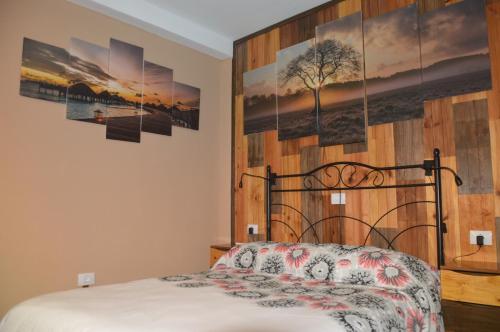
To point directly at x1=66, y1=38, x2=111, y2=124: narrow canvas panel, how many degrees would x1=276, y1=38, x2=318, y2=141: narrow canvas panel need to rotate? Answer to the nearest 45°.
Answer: approximately 45° to its right

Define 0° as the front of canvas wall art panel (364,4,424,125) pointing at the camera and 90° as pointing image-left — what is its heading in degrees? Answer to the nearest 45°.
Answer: approximately 45°

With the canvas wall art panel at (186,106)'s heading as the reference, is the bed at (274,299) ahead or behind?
ahead

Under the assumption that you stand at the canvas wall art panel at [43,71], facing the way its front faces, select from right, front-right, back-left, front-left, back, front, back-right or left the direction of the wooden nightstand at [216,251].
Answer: front-left

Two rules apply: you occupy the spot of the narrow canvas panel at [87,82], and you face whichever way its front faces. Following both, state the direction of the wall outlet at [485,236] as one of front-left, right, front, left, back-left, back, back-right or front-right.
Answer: front

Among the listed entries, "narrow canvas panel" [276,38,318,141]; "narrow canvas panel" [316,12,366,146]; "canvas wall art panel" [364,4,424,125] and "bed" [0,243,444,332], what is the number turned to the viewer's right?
0

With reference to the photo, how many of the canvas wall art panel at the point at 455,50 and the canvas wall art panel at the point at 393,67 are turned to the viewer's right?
0

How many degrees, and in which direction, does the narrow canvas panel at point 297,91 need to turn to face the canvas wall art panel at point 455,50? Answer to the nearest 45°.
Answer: approximately 90° to its left

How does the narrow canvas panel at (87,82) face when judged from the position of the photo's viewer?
facing the viewer and to the right of the viewer

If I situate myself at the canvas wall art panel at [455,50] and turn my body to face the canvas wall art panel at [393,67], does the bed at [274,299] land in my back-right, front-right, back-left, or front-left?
front-left

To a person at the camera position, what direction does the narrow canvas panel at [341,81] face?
facing the viewer and to the left of the viewer

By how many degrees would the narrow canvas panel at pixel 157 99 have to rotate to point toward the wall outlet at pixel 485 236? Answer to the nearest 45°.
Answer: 0° — it already faces it

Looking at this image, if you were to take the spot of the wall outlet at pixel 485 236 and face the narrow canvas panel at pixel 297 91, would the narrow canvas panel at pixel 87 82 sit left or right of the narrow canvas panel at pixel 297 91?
left

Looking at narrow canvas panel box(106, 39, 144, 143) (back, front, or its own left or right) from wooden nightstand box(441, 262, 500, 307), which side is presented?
front

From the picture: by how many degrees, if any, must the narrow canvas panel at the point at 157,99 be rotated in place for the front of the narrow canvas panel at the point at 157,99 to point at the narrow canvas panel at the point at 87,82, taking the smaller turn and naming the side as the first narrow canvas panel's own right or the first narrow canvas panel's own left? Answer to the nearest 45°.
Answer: approximately 90° to the first narrow canvas panel's own right
